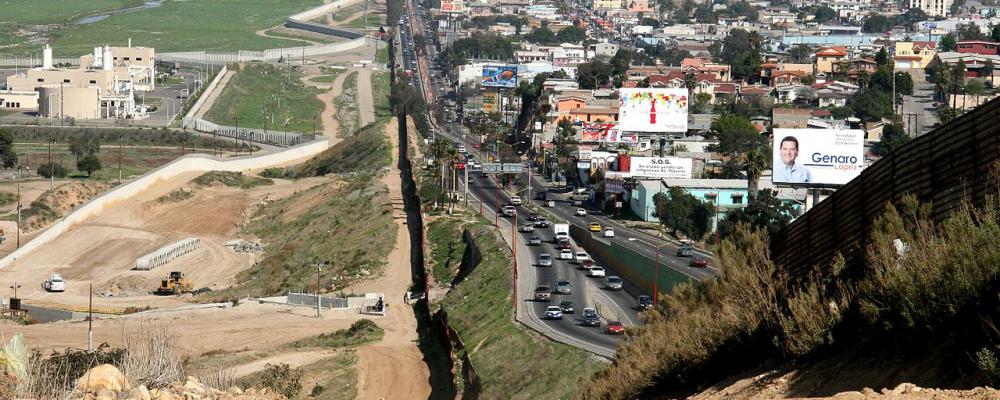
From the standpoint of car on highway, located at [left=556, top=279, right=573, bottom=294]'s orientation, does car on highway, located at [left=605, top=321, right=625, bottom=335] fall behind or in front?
in front

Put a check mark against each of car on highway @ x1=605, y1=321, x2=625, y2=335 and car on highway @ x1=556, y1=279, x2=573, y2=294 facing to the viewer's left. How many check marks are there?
0

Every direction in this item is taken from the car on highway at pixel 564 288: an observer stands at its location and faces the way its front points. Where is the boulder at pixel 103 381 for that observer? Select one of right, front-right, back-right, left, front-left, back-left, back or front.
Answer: front-right

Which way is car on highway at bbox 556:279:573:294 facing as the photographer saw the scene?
facing the viewer and to the right of the viewer

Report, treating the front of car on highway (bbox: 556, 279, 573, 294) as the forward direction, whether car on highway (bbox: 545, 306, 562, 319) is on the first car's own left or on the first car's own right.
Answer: on the first car's own right

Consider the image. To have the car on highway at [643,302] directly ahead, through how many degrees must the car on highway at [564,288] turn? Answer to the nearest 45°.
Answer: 0° — it already faces it

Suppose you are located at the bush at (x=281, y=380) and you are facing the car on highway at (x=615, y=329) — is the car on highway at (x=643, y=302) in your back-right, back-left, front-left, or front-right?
front-left

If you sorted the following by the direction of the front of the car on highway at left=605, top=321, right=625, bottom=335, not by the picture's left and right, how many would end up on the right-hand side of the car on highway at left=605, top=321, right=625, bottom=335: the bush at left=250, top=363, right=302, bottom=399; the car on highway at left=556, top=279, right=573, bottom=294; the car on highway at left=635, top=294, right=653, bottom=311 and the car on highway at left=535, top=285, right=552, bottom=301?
1
